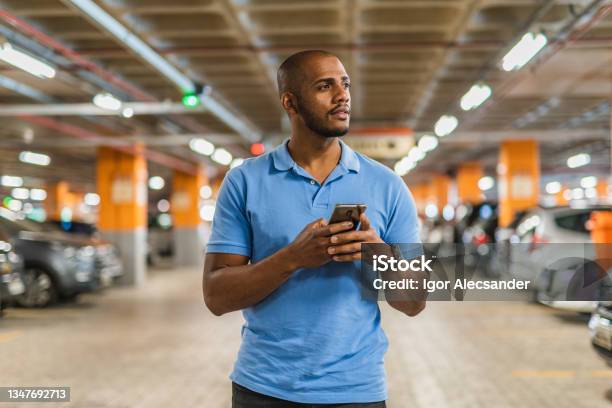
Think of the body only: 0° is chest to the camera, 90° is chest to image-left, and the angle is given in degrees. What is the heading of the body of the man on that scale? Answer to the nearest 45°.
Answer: approximately 0°

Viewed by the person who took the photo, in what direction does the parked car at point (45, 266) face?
facing the viewer and to the right of the viewer

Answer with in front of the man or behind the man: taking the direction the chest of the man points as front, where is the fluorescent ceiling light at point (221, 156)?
behind

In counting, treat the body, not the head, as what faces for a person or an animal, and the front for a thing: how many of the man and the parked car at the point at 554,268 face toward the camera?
1

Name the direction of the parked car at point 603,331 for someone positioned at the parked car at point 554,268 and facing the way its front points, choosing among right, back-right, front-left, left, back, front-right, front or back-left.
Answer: front-left

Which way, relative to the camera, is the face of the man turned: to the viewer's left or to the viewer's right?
to the viewer's right
